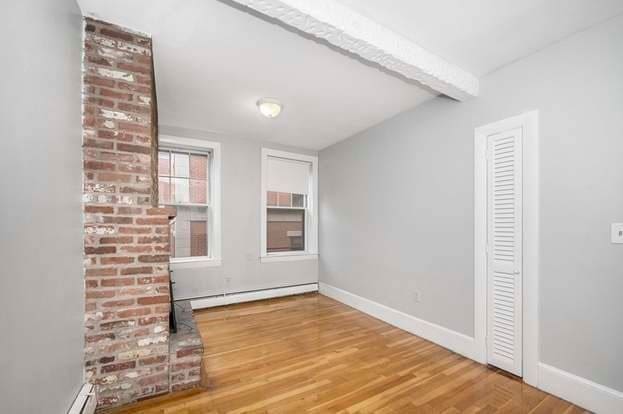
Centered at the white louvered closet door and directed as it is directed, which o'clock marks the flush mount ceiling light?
The flush mount ceiling light is roughly at 1 o'clock from the white louvered closet door.

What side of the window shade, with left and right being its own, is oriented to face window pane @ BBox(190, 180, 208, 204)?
right

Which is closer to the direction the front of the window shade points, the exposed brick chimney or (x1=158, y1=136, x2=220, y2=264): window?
the exposed brick chimney

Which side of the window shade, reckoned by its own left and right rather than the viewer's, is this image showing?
front

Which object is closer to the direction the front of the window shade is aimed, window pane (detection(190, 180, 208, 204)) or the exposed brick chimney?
the exposed brick chimney

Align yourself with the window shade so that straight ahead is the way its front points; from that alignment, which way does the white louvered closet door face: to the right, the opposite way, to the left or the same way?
to the right

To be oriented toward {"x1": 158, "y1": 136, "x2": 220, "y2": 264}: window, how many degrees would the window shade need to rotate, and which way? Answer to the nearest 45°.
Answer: approximately 90° to its right

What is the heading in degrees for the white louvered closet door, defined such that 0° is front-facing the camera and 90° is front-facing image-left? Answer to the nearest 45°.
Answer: approximately 45°

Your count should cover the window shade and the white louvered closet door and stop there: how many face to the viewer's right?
0

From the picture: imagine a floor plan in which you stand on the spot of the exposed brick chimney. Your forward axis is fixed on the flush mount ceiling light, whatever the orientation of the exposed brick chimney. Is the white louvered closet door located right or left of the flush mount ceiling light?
right

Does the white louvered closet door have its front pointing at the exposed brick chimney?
yes

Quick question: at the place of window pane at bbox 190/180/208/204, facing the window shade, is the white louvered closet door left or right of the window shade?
right

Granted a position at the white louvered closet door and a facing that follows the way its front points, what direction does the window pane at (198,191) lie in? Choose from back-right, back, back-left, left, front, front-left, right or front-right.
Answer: front-right

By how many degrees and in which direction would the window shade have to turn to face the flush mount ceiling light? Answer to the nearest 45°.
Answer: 0° — it already faces it

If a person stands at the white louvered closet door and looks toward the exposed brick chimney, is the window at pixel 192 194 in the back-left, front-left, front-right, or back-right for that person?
front-right

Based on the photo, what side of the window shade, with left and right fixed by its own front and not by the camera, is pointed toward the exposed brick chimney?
front
